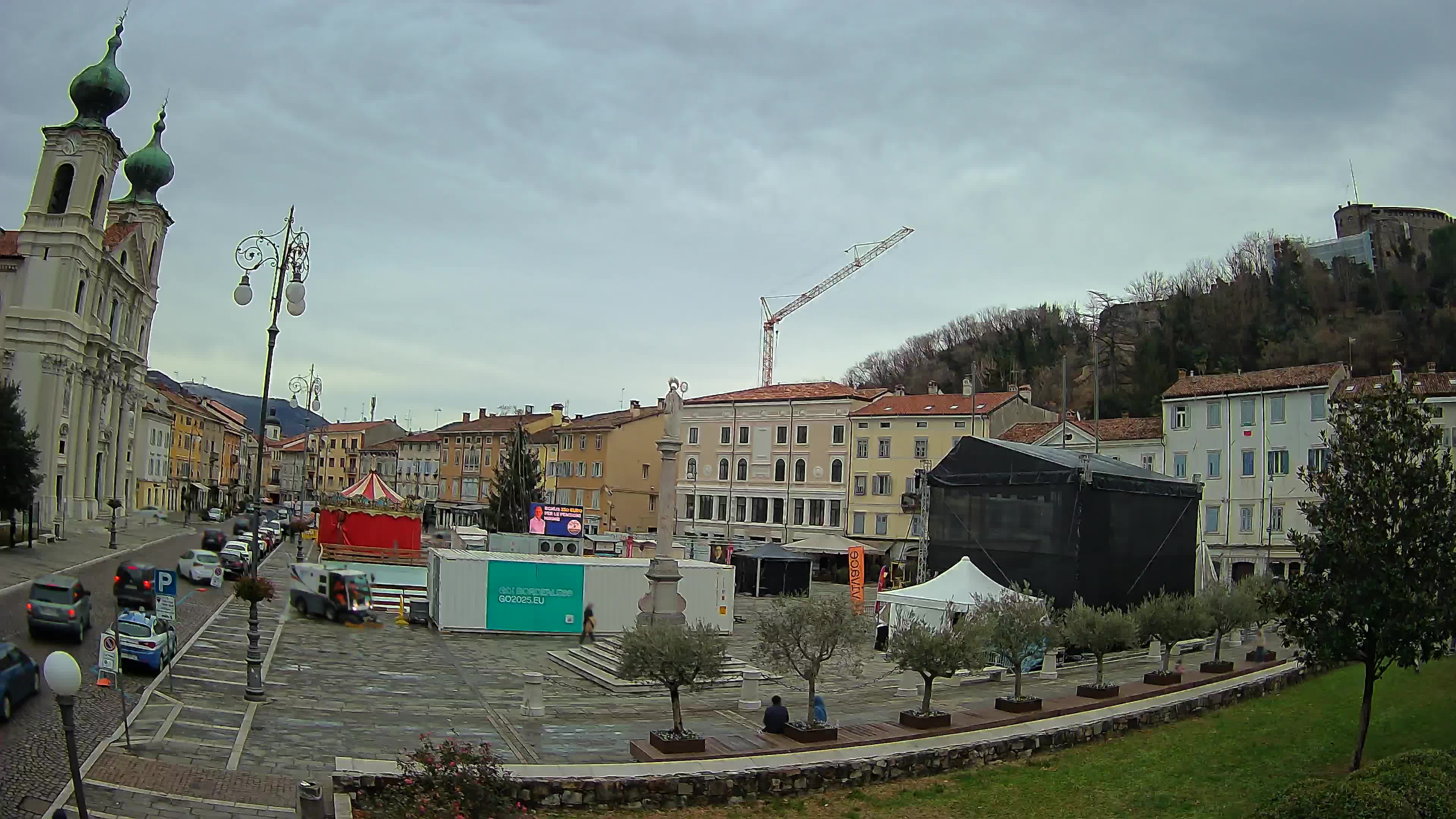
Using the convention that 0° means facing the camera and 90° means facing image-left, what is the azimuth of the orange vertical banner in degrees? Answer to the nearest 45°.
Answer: approximately 0°

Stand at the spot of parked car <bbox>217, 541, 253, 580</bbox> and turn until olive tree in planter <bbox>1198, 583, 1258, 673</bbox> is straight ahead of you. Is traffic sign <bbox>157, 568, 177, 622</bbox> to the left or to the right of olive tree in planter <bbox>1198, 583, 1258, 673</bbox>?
right

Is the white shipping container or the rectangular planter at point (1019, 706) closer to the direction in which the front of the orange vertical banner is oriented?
the rectangular planter

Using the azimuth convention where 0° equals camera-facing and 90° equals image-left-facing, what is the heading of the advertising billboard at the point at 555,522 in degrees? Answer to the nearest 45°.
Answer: approximately 0°

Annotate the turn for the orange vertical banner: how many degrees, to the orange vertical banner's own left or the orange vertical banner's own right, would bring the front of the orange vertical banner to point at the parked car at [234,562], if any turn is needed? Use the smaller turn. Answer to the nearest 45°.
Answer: approximately 90° to the orange vertical banner's own right

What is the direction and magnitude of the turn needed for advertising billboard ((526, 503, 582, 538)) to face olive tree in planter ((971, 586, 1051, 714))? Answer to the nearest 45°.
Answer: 0° — it already faces it

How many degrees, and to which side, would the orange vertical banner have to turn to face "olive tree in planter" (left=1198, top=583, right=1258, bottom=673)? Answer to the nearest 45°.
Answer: approximately 45° to its left
